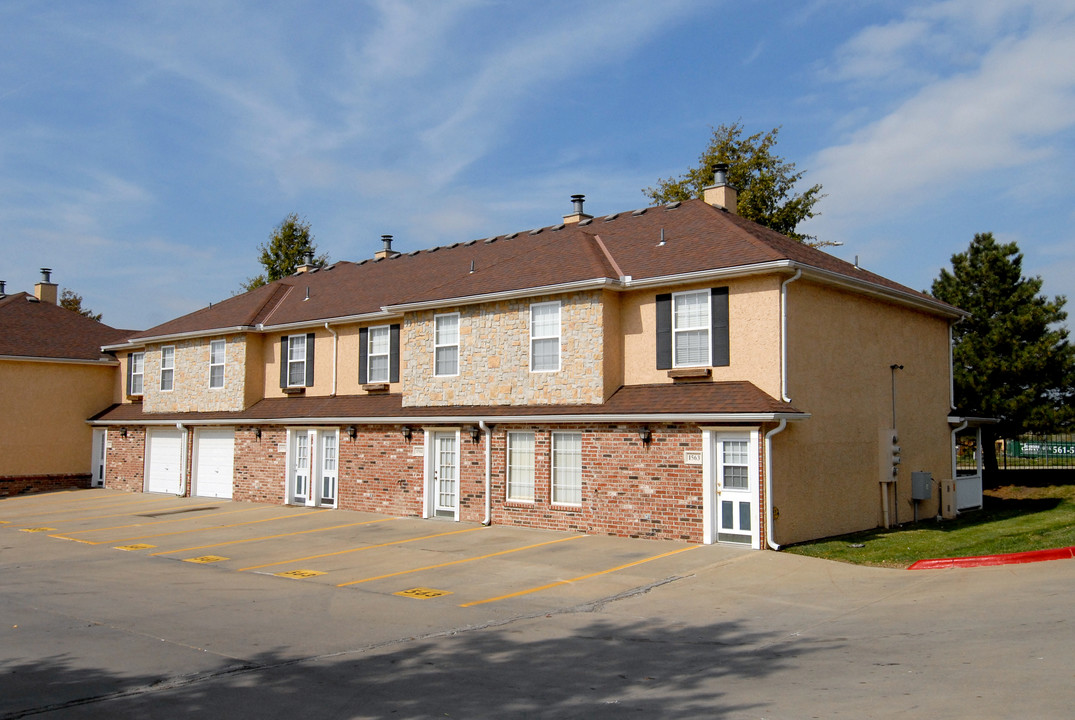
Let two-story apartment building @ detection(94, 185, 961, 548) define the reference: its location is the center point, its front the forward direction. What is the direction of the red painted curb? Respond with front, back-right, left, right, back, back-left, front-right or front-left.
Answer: left

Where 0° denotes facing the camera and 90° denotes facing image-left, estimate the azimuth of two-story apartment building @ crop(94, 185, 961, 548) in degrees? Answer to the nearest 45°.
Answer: approximately 45°

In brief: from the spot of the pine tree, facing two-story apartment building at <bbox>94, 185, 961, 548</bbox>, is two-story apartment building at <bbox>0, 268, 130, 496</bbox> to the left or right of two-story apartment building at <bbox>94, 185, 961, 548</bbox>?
right

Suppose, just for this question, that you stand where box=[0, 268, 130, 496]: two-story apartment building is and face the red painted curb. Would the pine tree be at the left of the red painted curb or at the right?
left

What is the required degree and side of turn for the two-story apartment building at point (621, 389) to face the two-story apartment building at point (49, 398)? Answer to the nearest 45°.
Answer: approximately 90° to its right

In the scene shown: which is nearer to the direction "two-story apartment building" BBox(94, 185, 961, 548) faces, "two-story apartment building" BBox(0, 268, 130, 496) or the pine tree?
the two-story apartment building

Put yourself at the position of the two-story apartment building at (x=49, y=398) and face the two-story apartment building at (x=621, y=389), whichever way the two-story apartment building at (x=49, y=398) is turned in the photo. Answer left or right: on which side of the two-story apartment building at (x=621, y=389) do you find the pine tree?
left

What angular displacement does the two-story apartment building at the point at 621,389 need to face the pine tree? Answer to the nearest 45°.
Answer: approximately 180°
